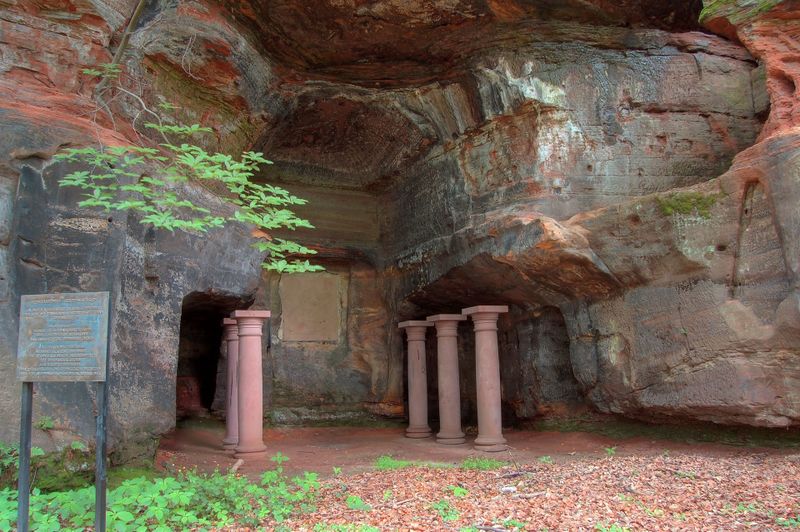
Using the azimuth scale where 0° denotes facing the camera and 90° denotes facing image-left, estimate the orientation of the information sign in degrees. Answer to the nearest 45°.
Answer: approximately 0°

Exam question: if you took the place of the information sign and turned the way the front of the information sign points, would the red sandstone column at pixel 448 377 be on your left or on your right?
on your left

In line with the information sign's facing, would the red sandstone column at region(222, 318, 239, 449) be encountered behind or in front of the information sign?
behind

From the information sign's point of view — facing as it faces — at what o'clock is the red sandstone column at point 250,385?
The red sandstone column is roughly at 7 o'clock from the information sign.

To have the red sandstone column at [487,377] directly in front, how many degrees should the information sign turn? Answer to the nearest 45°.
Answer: approximately 135° to its left

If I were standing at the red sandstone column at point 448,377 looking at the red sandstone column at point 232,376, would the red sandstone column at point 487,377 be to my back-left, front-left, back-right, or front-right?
back-left

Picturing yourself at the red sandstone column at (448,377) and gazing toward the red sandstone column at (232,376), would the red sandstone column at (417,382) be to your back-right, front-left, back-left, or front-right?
front-right

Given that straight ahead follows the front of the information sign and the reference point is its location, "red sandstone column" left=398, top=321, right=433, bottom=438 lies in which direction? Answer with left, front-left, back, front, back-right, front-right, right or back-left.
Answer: back-left
